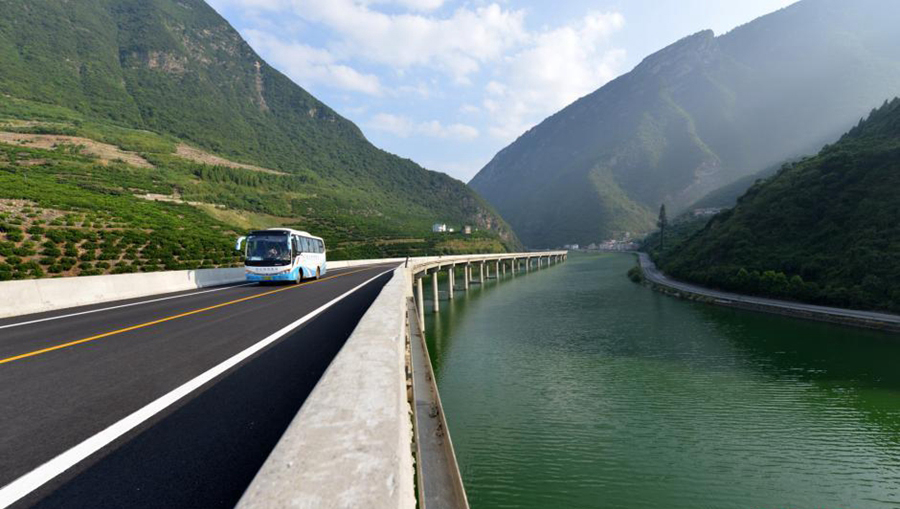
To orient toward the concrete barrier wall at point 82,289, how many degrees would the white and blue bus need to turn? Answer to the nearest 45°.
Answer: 0° — it already faces it

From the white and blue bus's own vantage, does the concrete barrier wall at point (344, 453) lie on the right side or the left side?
on its left

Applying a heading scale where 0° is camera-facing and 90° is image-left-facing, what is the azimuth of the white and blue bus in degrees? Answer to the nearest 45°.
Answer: approximately 45°
